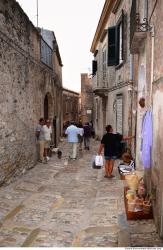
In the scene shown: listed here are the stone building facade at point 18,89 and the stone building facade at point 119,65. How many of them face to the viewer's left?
1

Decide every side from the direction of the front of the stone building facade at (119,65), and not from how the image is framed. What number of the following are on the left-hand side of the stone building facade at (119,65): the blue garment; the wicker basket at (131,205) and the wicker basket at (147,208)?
3

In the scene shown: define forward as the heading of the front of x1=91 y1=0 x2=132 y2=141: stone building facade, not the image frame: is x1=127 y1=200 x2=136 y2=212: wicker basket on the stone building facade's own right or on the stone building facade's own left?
on the stone building facade's own left

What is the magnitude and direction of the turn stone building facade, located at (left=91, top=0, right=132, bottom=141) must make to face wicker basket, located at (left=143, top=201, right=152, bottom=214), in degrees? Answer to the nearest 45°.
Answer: approximately 90° to its left

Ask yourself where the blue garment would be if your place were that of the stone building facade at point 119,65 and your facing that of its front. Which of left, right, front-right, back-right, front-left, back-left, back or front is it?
left

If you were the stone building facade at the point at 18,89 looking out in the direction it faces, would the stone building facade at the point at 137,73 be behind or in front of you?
in front

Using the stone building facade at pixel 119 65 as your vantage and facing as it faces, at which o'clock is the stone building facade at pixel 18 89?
the stone building facade at pixel 18 89 is roughly at 10 o'clock from the stone building facade at pixel 119 65.

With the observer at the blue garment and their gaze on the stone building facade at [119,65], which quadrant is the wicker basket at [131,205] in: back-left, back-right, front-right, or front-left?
back-left

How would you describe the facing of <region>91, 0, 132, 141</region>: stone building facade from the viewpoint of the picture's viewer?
facing to the left of the viewer

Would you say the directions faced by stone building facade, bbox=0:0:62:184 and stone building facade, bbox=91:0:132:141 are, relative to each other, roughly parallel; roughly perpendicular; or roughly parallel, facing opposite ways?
roughly parallel, facing opposite ways

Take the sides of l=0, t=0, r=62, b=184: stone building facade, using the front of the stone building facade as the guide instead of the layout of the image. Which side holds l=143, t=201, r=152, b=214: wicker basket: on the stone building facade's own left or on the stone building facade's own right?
on the stone building facade's own right

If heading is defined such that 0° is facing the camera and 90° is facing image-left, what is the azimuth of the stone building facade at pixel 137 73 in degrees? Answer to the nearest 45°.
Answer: approximately 90°

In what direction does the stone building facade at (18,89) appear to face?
to the viewer's right

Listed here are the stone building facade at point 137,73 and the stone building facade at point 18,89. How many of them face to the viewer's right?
1

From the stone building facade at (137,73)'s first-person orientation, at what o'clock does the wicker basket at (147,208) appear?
The wicker basket is roughly at 9 o'clock from the stone building facade.

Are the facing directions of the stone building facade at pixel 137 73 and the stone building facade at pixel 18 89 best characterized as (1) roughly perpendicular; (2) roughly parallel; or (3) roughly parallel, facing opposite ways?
roughly parallel, facing opposite ways
